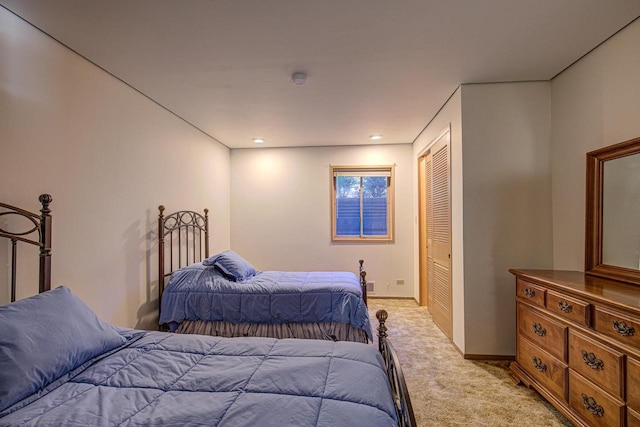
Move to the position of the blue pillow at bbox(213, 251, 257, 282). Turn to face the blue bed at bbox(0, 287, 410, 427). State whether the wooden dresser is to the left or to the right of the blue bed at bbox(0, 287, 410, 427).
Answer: left

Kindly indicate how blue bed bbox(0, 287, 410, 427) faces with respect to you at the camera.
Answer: facing to the right of the viewer

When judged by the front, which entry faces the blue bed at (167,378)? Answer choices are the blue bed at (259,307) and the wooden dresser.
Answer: the wooden dresser

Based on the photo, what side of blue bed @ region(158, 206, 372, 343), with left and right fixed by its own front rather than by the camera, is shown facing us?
right

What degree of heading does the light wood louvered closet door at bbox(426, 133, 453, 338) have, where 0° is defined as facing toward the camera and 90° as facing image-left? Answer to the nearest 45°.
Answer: approximately 90°

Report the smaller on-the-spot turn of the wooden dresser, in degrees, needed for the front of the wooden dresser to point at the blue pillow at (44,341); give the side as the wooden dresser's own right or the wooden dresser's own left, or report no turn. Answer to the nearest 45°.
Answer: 0° — it already faces it

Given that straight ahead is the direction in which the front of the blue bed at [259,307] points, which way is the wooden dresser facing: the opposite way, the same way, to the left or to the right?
the opposite way

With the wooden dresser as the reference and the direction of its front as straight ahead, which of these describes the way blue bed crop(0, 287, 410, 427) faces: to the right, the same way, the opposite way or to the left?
the opposite way

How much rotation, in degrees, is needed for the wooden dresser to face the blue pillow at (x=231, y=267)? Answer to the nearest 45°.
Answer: approximately 45° to its right
